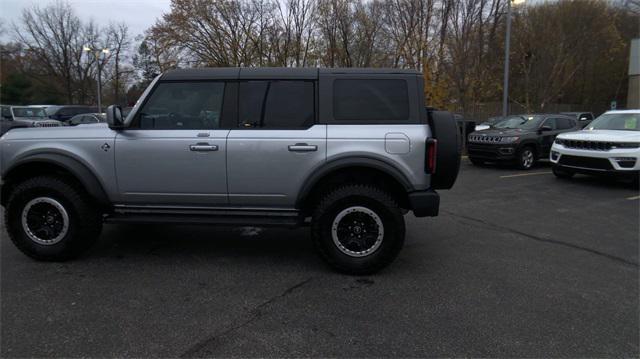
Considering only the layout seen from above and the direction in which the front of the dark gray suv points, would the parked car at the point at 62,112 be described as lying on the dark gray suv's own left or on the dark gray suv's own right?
on the dark gray suv's own right

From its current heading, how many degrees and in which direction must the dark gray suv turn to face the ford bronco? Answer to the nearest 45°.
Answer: approximately 45° to its left

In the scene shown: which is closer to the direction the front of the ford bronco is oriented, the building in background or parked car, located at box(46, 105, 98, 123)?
the parked car

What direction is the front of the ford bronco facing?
to the viewer's left

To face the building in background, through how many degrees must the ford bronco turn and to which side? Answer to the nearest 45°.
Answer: approximately 135° to its right

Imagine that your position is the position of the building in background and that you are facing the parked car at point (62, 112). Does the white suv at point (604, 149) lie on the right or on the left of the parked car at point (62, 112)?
left

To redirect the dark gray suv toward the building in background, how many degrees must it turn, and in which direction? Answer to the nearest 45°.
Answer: approximately 135° to its right

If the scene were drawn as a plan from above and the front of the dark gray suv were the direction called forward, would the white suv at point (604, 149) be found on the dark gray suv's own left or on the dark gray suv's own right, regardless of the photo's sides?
on the dark gray suv's own left

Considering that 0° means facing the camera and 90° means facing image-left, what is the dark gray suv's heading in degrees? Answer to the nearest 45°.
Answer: approximately 45°

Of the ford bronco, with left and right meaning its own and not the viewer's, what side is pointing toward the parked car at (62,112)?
right

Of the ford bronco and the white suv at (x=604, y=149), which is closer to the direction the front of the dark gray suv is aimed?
the ford bronco

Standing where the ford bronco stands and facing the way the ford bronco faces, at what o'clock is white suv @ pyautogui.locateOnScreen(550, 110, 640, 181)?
The white suv is roughly at 5 o'clock from the ford bronco.

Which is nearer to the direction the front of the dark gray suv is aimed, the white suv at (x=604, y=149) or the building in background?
the white suv
